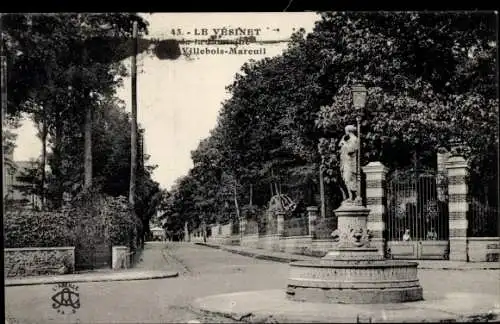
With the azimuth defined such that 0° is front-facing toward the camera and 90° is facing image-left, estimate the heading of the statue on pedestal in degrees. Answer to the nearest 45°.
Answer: approximately 45°

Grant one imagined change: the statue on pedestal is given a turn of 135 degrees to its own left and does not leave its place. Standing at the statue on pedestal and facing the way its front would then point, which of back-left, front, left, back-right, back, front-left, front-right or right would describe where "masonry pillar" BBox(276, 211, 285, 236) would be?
left

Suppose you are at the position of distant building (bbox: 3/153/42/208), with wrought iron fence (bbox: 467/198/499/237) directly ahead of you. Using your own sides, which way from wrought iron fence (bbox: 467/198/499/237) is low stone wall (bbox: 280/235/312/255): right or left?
left

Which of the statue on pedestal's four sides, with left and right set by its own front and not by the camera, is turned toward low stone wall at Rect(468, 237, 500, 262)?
back

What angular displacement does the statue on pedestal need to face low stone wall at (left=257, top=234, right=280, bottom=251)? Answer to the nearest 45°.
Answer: approximately 135° to its right

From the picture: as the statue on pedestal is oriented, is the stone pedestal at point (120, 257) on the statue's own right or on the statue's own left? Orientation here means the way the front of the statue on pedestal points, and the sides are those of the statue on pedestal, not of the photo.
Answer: on the statue's own right

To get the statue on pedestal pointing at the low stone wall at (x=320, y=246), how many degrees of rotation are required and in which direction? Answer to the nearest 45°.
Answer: approximately 135° to its right

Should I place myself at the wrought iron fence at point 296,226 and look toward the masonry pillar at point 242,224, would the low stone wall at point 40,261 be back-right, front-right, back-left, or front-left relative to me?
back-left

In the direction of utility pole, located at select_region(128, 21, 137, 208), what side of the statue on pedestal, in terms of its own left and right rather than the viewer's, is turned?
right

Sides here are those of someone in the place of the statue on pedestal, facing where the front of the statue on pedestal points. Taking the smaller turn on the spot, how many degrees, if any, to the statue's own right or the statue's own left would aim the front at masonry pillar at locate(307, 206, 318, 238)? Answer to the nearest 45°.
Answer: approximately 135° to the statue's own right

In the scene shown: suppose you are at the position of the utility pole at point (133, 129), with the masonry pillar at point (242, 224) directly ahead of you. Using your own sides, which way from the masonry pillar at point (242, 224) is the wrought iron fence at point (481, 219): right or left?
right
